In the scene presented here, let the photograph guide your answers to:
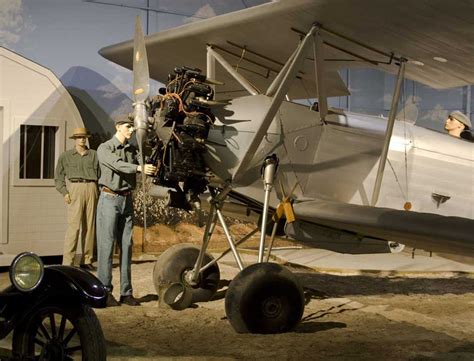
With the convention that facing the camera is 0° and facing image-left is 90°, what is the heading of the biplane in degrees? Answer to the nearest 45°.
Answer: approximately 45°

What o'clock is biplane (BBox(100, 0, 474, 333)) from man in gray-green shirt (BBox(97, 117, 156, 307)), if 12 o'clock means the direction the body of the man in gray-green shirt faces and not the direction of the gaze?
The biplane is roughly at 11 o'clock from the man in gray-green shirt.

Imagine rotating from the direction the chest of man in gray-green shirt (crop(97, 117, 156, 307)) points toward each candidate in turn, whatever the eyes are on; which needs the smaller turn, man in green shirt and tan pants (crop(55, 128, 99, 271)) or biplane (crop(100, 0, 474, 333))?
the biplane

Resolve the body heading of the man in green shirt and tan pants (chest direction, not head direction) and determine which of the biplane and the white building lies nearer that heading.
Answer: the biplane

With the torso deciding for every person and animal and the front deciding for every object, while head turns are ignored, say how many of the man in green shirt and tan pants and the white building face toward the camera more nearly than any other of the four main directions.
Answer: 2

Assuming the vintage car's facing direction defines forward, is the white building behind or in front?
behind

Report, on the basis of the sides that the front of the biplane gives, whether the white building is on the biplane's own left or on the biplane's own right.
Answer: on the biplane's own right

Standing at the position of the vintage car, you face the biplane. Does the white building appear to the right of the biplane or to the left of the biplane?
left

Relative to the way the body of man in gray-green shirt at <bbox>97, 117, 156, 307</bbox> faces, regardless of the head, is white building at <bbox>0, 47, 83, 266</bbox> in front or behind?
behind

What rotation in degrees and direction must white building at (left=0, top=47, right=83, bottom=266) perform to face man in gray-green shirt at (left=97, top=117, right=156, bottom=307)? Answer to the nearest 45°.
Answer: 0° — it already faces them
